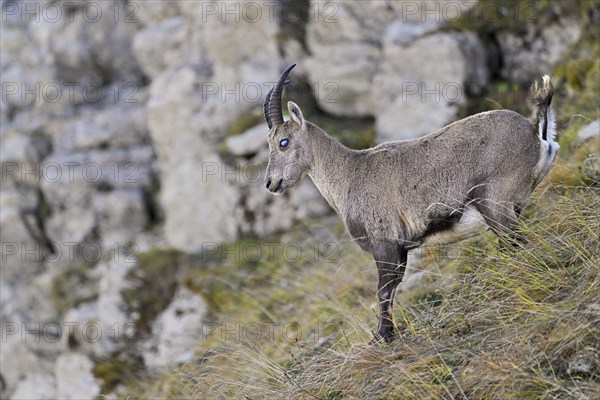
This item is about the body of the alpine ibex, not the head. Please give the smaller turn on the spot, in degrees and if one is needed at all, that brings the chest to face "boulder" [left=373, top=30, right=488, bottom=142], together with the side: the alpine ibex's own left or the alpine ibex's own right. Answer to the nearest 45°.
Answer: approximately 90° to the alpine ibex's own right

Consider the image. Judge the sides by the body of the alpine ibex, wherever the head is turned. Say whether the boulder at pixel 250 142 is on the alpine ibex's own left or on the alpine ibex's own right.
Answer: on the alpine ibex's own right

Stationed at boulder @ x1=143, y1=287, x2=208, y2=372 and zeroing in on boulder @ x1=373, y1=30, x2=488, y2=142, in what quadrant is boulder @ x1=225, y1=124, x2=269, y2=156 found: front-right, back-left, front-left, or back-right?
front-left

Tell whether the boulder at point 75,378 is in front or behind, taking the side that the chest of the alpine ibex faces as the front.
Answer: in front

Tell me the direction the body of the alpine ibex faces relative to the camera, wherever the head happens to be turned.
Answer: to the viewer's left

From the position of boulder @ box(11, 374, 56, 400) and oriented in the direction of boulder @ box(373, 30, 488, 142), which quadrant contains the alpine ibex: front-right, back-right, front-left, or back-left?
front-right

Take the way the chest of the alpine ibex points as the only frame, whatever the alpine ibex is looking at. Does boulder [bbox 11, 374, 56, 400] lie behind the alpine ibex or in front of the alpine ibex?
in front
